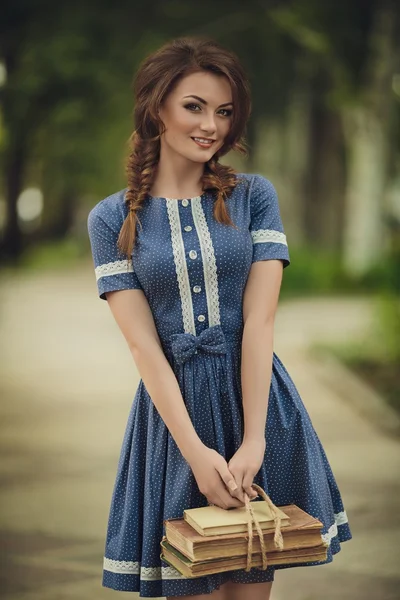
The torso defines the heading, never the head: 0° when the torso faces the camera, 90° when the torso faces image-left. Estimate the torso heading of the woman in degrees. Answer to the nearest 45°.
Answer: approximately 0°
